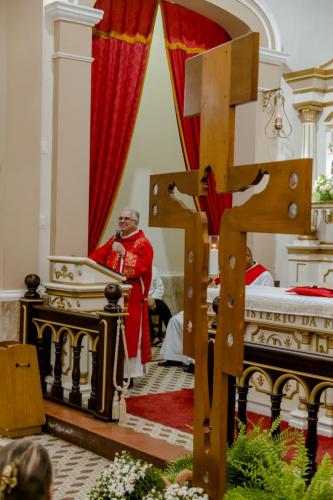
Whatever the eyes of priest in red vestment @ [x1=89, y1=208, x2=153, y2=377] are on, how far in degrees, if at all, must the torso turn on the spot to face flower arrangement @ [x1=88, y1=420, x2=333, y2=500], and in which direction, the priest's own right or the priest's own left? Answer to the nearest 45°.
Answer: approximately 45° to the priest's own left

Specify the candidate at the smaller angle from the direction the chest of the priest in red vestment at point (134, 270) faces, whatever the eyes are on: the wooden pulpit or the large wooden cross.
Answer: the wooden pulpit

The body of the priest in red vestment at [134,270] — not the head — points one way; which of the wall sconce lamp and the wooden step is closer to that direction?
the wooden step

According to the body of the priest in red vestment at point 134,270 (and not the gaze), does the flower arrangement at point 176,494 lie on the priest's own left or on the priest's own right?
on the priest's own left

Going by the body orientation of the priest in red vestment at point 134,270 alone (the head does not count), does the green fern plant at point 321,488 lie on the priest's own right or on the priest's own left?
on the priest's own left

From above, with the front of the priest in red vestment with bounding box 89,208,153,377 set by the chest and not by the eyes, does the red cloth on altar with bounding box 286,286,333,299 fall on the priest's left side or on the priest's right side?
on the priest's left side

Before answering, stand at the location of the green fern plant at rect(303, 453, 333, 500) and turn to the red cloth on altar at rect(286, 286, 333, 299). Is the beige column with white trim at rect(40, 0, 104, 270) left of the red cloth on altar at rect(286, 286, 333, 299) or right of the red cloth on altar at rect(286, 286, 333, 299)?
left

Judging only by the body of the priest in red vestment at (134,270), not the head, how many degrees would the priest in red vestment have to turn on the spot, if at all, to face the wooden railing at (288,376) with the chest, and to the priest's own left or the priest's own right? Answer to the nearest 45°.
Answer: approximately 45° to the priest's own left

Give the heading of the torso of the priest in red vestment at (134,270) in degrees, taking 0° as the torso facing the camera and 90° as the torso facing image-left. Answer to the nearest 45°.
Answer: approximately 45°
